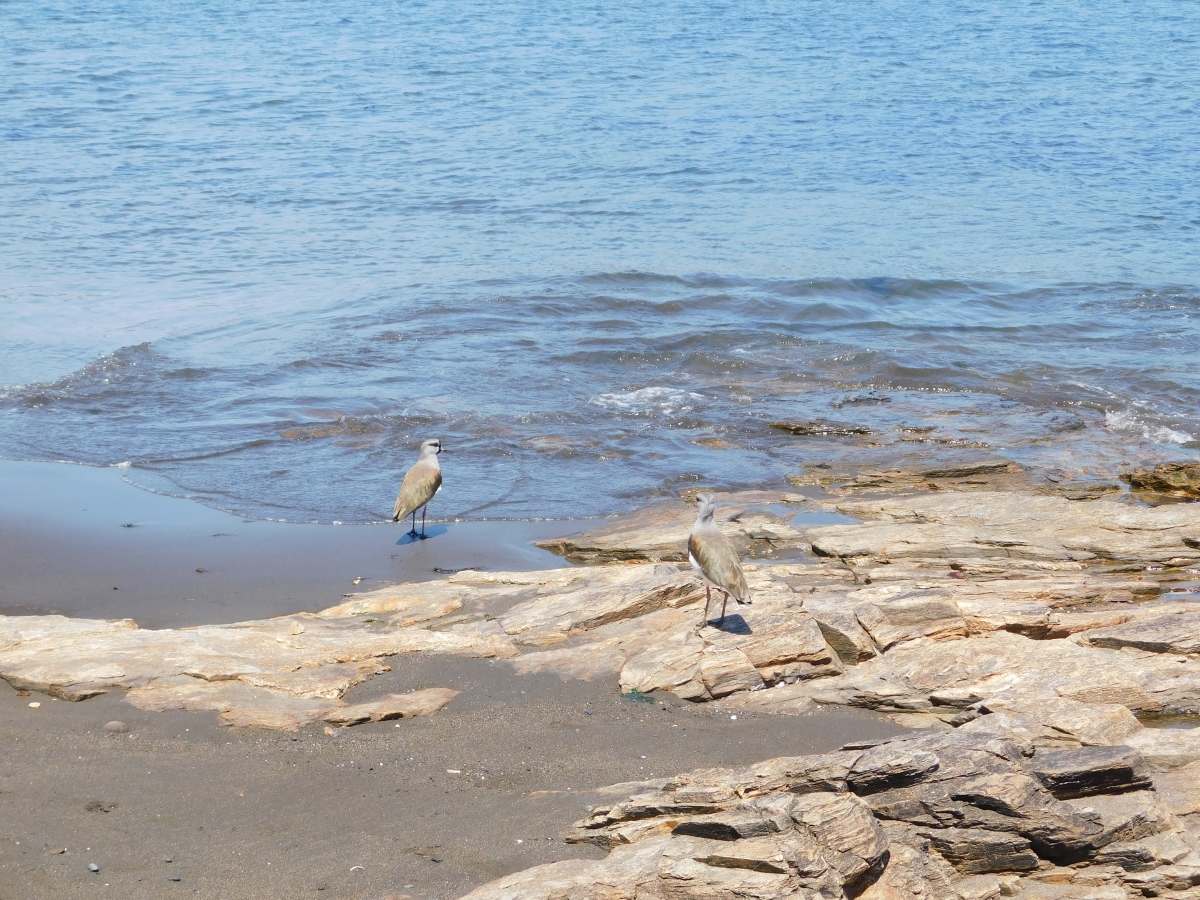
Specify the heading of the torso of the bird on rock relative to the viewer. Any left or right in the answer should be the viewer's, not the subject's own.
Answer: facing away from the viewer and to the left of the viewer

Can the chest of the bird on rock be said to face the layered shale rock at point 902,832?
no

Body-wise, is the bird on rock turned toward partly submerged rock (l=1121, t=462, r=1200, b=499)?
no

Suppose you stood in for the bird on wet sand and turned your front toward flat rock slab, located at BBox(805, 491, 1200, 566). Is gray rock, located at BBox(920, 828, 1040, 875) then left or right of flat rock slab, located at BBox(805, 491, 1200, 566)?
right

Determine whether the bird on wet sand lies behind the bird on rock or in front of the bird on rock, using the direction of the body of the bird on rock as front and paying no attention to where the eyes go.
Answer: in front

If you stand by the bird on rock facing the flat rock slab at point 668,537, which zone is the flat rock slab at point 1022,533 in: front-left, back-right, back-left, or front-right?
front-right

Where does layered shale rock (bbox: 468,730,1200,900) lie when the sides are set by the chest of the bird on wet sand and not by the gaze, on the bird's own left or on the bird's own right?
on the bird's own right

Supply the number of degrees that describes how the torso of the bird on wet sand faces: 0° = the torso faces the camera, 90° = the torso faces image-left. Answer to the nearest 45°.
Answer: approximately 225°

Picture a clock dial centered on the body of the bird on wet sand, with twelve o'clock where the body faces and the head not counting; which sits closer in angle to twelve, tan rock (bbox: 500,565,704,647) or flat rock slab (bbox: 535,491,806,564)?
the flat rock slab

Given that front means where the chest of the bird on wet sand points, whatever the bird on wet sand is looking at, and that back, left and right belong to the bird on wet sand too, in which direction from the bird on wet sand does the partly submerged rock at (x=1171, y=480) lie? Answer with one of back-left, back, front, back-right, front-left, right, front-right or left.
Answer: front-right

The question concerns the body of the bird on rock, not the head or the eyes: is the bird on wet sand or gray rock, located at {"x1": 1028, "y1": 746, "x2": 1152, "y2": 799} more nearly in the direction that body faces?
the bird on wet sand

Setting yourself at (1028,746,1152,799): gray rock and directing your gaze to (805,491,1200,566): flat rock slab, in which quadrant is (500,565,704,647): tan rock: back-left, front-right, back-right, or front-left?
front-left

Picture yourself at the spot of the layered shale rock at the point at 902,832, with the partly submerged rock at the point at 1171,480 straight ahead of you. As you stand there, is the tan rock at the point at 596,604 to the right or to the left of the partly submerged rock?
left

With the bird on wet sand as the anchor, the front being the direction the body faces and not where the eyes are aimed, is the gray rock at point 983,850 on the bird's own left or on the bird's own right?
on the bird's own right

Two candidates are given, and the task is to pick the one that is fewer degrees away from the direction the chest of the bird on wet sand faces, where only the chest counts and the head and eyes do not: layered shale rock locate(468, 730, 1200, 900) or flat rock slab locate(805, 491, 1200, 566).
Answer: the flat rock slab

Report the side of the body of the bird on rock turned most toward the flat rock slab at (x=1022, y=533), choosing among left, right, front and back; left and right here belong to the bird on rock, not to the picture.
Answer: right
